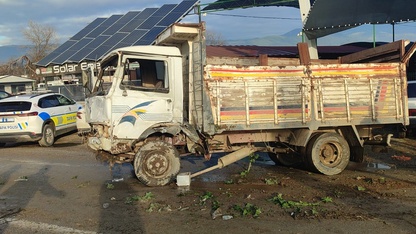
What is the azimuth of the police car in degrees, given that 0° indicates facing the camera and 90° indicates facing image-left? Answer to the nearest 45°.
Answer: approximately 225°

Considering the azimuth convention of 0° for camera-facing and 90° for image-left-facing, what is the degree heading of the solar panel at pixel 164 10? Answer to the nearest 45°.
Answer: approximately 45°

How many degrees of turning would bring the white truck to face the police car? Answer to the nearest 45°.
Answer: approximately 45° to its right

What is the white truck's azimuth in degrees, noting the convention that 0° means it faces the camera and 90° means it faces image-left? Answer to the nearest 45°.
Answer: approximately 90°

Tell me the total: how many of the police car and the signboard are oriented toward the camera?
1

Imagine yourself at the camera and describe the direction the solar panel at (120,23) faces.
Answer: facing the viewer and to the left of the viewer

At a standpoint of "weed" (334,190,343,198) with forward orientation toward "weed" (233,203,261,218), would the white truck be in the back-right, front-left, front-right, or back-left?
front-right

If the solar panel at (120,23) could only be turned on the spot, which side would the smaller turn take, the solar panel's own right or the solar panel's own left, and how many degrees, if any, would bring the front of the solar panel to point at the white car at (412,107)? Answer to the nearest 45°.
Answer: approximately 90° to the solar panel's own left

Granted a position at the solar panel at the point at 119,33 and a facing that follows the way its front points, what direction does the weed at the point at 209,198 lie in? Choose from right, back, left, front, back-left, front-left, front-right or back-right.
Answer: front-left

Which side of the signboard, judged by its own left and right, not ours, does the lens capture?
front

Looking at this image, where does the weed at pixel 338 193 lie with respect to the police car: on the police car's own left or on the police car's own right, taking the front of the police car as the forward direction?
on the police car's own right

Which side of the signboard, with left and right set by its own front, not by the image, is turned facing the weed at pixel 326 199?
front
